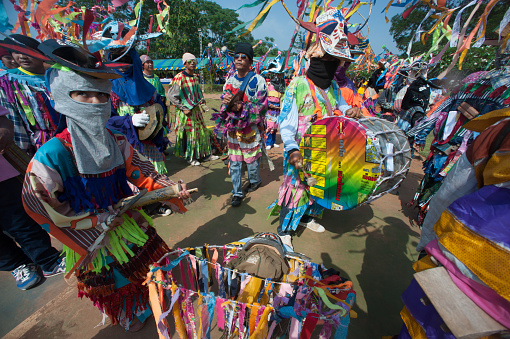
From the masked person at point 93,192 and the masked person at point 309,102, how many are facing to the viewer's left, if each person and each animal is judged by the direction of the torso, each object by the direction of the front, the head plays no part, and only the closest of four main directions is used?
0

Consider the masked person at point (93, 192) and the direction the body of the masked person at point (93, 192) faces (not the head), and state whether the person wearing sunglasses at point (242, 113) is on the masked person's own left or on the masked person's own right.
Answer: on the masked person's own left

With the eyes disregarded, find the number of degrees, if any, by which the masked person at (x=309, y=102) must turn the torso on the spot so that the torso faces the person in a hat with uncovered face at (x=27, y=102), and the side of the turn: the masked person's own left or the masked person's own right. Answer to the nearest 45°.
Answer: approximately 135° to the masked person's own right

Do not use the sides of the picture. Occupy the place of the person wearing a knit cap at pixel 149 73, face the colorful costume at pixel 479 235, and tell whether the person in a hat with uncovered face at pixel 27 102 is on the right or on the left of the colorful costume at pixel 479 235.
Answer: right

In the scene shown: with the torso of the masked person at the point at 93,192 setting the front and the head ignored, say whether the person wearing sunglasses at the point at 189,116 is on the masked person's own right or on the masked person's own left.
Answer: on the masked person's own left

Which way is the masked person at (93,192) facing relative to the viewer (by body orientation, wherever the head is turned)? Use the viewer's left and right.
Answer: facing the viewer and to the right of the viewer

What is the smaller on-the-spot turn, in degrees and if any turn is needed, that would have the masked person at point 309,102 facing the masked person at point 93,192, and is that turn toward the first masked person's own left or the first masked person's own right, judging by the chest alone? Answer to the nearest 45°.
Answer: approximately 90° to the first masked person's own right

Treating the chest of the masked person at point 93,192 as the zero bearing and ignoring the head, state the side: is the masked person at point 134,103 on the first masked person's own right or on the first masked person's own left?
on the first masked person's own left
